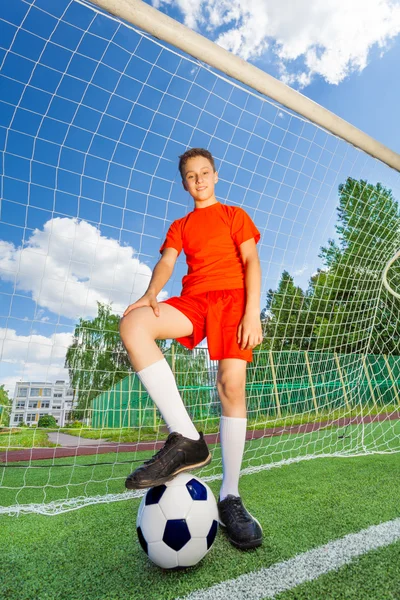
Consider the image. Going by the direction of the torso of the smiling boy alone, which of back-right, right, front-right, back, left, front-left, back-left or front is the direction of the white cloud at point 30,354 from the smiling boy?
back-right

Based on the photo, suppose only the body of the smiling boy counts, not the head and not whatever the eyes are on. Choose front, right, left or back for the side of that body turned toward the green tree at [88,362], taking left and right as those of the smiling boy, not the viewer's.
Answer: back

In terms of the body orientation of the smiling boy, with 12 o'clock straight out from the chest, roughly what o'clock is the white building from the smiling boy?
The white building is roughly at 5 o'clock from the smiling boy.

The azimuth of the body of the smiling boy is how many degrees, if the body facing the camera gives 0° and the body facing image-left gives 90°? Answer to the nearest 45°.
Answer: approximately 0°

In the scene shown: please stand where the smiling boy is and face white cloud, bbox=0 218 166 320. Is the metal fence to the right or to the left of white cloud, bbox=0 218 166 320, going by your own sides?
right

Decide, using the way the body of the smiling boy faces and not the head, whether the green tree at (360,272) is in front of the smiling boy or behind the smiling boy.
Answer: behind

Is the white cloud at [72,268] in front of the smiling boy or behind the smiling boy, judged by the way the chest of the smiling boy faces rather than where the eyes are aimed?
behind

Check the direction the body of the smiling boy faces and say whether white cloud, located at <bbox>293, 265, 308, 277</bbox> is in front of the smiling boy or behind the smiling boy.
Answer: behind

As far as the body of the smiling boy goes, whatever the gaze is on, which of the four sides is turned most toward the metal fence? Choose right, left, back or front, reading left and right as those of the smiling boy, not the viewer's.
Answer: back
